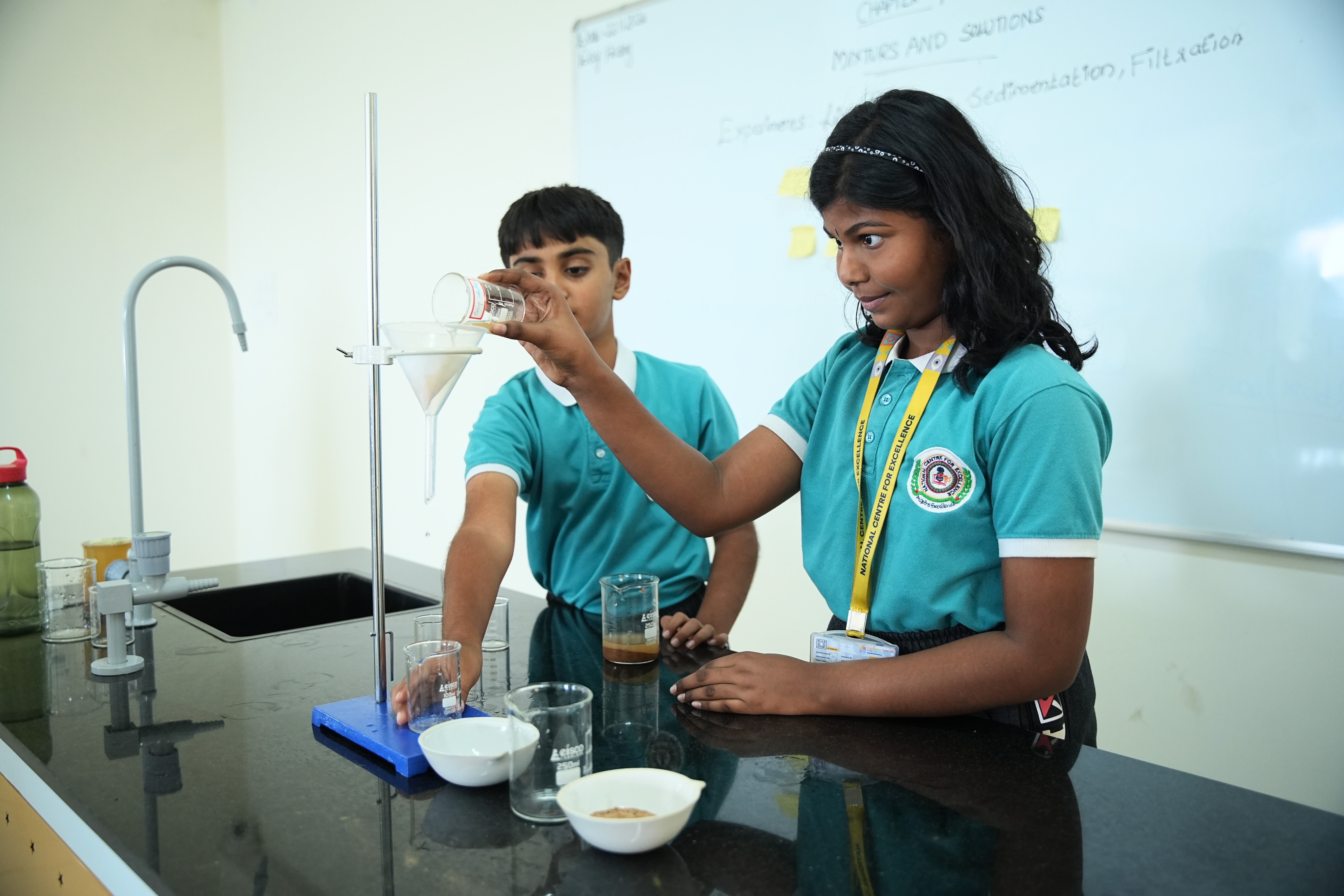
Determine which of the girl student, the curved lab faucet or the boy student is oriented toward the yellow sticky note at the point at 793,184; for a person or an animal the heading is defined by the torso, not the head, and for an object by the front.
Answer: the curved lab faucet

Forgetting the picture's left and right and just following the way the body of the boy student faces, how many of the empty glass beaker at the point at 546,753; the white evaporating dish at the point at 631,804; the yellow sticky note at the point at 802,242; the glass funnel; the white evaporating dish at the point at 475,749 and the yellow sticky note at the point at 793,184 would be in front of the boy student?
4

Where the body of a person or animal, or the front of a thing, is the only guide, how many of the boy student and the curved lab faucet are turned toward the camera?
1

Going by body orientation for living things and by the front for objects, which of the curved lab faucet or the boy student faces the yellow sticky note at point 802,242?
the curved lab faucet

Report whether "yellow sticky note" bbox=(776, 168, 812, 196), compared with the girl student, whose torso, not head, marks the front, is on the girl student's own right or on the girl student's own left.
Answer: on the girl student's own right

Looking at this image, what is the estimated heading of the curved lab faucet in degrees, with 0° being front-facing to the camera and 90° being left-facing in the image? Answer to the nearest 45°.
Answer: approximately 270°

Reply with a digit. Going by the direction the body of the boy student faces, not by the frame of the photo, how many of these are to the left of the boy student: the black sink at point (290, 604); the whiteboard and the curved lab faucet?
1

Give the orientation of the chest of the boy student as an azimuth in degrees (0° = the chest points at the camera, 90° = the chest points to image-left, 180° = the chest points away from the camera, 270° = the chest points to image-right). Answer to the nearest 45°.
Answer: approximately 0°

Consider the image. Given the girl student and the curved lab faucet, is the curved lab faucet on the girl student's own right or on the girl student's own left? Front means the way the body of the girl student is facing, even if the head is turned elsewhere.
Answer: on the girl student's own right

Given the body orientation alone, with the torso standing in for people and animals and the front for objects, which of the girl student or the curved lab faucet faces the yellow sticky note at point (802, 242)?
the curved lab faucet

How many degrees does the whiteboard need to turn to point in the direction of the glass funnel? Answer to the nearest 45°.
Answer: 0° — it already faces it

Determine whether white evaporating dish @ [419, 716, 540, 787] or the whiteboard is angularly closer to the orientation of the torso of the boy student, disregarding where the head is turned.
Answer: the white evaporating dish

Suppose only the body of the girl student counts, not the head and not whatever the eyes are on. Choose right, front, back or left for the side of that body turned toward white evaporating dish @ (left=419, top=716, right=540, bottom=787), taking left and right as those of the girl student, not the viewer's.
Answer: front

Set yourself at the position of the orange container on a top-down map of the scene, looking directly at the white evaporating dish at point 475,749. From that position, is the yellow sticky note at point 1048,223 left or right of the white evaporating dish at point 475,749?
left

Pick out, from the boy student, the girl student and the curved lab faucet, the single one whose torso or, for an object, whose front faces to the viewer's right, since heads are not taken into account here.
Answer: the curved lab faucet
